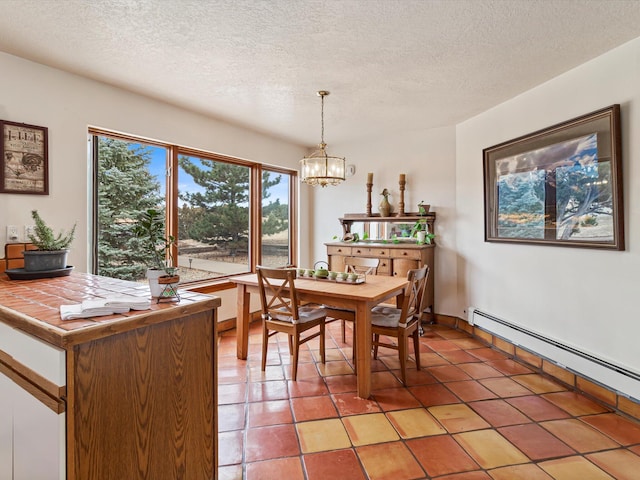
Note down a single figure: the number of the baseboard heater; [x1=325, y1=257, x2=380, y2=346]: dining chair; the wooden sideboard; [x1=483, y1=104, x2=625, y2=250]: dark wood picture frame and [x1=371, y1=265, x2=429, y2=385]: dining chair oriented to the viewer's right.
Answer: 0

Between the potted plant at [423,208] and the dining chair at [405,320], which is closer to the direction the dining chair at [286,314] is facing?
the potted plant

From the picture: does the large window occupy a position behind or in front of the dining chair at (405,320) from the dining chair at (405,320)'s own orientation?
in front

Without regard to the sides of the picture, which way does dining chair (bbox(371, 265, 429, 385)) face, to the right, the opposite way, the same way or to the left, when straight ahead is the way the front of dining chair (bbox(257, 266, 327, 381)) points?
to the left

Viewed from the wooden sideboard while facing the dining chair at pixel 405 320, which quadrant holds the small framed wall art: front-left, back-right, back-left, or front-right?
front-right

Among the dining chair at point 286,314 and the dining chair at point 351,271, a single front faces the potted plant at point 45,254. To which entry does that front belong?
the dining chair at point 351,271

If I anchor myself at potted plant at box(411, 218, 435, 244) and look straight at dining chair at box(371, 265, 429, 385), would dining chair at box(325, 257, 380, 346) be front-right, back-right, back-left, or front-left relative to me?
front-right

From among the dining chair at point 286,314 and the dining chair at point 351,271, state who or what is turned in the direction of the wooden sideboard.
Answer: the dining chair at point 286,314

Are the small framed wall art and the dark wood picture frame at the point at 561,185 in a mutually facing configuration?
yes

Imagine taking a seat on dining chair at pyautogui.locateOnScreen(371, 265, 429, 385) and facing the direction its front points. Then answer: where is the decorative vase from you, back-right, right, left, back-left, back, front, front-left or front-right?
front-right

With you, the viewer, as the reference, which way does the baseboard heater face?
facing the viewer and to the left of the viewer

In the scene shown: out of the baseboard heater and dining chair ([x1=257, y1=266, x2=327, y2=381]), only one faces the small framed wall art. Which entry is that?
the baseboard heater

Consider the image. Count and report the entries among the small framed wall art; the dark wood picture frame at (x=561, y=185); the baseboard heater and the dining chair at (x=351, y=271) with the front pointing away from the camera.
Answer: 0

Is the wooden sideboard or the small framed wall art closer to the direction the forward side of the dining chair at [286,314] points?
the wooden sideboard

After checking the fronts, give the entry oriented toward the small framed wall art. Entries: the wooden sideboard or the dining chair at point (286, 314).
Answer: the wooden sideboard

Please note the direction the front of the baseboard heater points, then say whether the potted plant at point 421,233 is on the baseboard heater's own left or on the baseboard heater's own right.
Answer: on the baseboard heater's own right

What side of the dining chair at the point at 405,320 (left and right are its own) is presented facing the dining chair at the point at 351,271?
front

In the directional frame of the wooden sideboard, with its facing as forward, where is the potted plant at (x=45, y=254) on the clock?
The potted plant is roughly at 12 o'clock from the wooden sideboard.

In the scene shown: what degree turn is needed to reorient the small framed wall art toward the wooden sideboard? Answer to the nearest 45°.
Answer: approximately 45° to its left

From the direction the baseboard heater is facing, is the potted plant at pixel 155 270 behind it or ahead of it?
ahead
